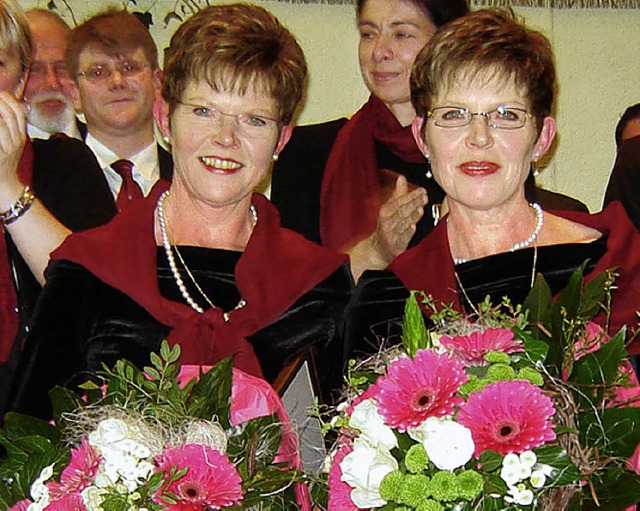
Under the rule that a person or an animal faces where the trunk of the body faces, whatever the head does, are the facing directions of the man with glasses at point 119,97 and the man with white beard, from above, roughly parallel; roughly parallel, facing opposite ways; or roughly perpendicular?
roughly parallel

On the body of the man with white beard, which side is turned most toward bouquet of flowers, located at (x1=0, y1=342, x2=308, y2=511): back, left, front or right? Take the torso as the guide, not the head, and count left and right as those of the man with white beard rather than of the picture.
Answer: front

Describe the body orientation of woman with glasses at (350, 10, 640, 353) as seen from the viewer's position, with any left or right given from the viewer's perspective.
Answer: facing the viewer

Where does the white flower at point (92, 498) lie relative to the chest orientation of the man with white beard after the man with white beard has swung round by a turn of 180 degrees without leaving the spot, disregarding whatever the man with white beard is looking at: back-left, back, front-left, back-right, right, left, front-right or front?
back

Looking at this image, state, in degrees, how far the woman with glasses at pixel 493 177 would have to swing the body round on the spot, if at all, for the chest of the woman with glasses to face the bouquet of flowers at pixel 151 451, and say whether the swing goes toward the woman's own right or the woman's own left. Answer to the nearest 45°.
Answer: approximately 45° to the woman's own right

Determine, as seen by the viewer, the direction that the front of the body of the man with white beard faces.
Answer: toward the camera

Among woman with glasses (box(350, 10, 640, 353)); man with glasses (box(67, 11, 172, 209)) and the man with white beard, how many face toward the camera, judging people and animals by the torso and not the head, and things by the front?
3

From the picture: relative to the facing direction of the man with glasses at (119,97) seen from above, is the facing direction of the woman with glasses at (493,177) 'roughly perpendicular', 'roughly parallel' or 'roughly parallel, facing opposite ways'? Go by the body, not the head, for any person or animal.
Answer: roughly parallel

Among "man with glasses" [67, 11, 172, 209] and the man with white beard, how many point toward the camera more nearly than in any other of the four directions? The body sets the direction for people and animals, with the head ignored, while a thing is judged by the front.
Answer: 2

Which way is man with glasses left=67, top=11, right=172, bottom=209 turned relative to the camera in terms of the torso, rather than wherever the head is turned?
toward the camera

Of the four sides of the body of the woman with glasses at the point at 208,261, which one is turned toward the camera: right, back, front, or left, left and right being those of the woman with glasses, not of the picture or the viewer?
front

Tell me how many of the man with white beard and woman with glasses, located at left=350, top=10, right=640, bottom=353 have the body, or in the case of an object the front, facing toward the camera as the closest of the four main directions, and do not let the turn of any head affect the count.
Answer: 2

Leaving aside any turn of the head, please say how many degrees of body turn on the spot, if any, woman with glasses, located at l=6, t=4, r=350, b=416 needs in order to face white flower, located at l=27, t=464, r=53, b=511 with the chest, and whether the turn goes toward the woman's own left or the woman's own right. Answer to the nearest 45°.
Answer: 0° — they already face it

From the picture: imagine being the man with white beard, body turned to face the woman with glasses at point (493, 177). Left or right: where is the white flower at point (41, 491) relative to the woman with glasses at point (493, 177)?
right

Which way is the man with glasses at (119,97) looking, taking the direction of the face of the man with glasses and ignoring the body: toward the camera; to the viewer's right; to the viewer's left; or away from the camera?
toward the camera

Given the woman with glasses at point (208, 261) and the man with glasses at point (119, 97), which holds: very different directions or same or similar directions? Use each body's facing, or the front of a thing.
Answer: same or similar directions

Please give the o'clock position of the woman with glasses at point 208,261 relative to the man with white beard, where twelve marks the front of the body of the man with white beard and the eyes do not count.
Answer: The woman with glasses is roughly at 11 o'clock from the man with white beard.

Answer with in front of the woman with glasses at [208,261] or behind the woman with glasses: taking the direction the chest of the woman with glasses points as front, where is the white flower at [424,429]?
in front

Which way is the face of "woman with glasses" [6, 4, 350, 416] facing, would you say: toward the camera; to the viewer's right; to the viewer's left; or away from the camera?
toward the camera
